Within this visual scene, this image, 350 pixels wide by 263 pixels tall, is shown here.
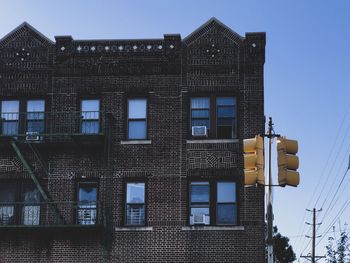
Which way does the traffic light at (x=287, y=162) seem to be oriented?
to the viewer's right

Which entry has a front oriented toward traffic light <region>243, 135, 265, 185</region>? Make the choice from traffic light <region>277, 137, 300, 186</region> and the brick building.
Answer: the brick building

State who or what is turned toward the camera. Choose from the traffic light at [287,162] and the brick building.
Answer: the brick building

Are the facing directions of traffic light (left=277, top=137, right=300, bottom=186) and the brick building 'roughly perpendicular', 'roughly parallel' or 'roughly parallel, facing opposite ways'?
roughly perpendicular

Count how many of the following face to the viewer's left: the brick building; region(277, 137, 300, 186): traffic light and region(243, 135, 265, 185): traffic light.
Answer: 1

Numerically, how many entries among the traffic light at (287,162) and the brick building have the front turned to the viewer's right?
1

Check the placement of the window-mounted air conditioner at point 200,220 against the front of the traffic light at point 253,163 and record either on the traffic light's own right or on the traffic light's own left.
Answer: on the traffic light's own right

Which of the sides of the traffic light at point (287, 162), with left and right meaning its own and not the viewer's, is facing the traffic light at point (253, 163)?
back

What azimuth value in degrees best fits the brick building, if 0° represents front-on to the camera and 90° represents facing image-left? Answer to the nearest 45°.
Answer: approximately 0°

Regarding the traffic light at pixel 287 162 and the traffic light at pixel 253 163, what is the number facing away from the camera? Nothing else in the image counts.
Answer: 0

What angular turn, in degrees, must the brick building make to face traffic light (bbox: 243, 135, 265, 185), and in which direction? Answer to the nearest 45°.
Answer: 0° — it already faces it

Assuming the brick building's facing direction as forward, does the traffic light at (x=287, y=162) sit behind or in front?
in front

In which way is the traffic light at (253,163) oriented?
to the viewer's left

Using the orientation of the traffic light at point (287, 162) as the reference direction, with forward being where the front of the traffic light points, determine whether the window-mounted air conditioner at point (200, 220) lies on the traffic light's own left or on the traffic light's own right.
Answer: on the traffic light's own left

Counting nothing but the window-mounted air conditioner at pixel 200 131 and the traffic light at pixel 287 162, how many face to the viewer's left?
0
